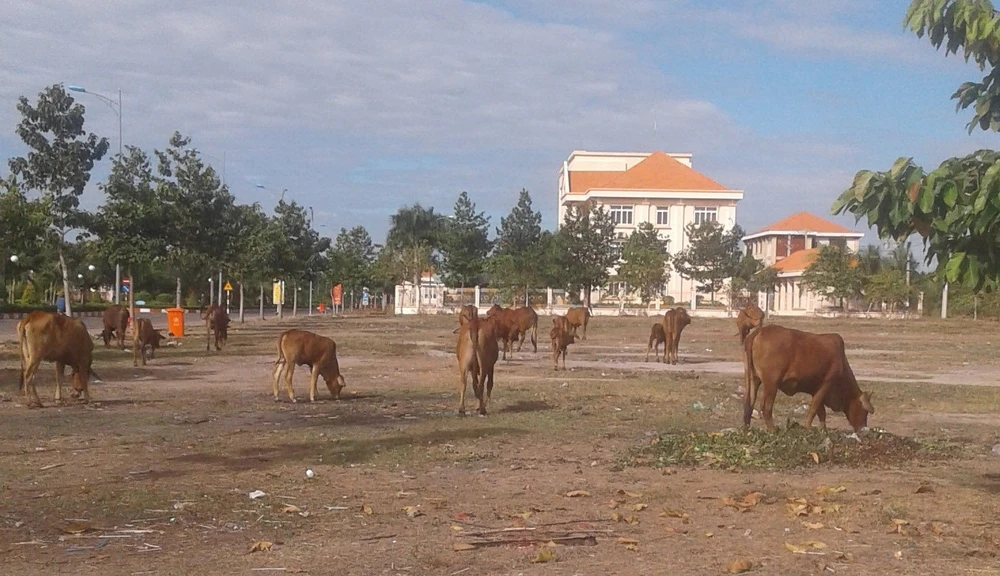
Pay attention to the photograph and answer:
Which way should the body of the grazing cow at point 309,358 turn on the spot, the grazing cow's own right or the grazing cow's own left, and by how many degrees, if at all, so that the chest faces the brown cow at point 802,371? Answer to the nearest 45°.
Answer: approximately 45° to the grazing cow's own right

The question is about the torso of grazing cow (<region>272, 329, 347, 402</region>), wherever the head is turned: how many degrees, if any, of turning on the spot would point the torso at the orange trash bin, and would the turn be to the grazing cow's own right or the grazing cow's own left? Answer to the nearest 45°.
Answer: approximately 90° to the grazing cow's own left

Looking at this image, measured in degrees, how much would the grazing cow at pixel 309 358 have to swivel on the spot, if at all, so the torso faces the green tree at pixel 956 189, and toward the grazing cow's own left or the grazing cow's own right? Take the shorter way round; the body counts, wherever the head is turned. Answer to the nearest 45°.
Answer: approximately 90° to the grazing cow's own right

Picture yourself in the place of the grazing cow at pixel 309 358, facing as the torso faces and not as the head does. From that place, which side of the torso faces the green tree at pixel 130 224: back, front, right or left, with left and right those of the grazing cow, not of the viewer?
left

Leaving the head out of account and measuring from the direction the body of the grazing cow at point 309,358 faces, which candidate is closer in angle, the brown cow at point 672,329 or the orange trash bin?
the brown cow

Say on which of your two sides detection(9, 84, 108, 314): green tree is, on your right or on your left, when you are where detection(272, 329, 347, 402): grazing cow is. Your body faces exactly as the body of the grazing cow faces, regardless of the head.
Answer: on your left

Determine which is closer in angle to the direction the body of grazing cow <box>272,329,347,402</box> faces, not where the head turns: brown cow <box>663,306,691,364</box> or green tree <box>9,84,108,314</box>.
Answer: the brown cow

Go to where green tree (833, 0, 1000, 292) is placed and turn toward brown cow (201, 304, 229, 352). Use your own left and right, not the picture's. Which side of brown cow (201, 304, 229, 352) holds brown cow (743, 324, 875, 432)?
right

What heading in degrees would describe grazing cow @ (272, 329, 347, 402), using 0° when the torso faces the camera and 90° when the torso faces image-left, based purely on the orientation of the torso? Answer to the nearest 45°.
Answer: approximately 270°

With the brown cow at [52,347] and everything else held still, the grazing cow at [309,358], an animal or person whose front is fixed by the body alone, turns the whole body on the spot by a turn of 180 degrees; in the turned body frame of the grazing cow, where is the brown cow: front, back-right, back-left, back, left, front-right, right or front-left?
front

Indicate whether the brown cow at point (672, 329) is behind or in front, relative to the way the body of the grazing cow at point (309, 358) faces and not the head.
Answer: in front

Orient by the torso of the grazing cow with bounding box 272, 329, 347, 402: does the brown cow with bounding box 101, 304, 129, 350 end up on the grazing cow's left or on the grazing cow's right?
on the grazing cow's left

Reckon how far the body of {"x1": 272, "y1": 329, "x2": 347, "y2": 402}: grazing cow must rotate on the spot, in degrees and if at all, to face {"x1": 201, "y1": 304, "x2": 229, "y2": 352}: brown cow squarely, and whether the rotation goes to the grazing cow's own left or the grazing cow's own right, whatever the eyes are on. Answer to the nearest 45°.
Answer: approximately 90° to the grazing cow's own left
